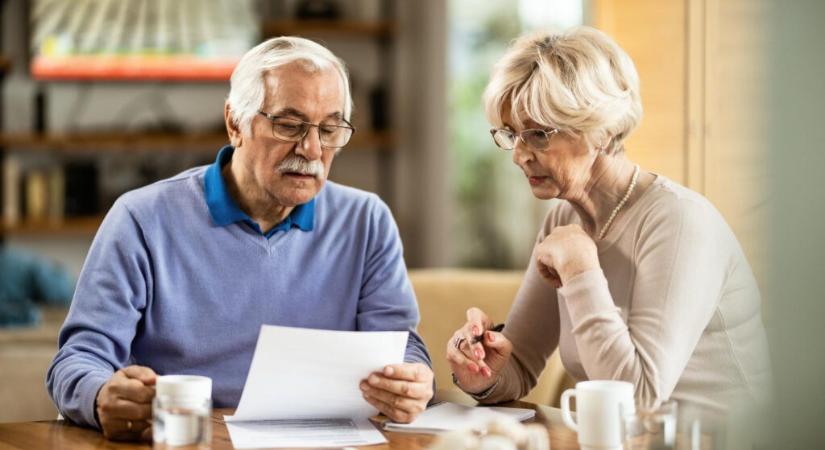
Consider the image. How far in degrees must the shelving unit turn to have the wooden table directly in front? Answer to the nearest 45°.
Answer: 0° — it already faces it

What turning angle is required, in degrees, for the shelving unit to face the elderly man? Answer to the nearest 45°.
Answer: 0° — it already faces them

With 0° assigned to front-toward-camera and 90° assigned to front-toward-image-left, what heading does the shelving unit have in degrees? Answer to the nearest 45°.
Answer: approximately 0°

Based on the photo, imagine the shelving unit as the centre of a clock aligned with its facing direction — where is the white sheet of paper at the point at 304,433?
The white sheet of paper is roughly at 12 o'clock from the shelving unit.

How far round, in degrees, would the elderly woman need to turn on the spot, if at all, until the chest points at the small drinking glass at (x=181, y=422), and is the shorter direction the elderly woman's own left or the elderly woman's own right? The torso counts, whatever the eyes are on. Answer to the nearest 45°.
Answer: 0° — they already face it

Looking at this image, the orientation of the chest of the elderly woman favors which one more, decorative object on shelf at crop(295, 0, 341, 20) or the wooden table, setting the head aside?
the wooden table

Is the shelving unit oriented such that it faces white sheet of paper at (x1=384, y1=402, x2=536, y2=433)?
yes

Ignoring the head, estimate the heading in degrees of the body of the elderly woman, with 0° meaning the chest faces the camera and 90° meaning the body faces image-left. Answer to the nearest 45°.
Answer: approximately 45°

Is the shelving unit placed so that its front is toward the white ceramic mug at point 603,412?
yes

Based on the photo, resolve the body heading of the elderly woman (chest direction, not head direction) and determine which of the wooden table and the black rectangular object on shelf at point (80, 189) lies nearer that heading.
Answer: the wooden table
